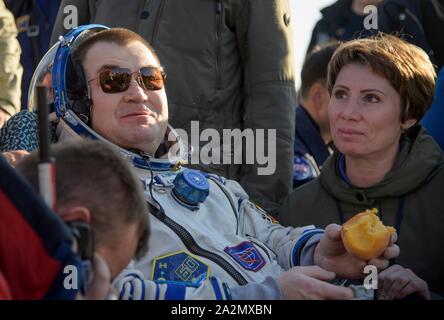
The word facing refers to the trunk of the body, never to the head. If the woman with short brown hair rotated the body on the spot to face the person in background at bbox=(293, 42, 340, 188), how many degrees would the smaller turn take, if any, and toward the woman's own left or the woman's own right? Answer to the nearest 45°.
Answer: approximately 135° to the woman's own right

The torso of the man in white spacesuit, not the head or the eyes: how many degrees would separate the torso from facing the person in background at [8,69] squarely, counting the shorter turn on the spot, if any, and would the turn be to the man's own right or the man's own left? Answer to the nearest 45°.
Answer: approximately 180°

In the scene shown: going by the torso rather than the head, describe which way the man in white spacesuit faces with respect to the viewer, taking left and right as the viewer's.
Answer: facing the viewer and to the right of the viewer

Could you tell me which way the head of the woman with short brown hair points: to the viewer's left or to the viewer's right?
to the viewer's left

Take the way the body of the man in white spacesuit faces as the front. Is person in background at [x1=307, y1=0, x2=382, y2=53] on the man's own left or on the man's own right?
on the man's own left

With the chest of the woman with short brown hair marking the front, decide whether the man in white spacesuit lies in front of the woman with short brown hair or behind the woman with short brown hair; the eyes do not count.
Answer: in front

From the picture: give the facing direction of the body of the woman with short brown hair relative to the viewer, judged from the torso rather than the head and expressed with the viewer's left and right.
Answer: facing the viewer and to the left of the viewer

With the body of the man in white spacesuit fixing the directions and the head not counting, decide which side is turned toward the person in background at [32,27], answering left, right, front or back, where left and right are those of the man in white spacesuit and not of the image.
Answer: back

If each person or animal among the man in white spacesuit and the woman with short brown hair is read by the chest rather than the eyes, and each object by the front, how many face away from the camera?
0

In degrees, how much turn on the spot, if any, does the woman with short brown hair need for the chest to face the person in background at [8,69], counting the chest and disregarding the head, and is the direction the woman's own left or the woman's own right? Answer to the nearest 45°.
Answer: approximately 45° to the woman's own right

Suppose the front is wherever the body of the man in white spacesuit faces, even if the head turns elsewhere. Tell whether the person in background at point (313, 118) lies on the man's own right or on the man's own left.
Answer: on the man's own left

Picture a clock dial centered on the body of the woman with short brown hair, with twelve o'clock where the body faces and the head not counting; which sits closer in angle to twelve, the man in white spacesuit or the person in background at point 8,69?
the man in white spacesuit

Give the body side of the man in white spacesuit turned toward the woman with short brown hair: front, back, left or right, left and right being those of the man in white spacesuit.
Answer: left
